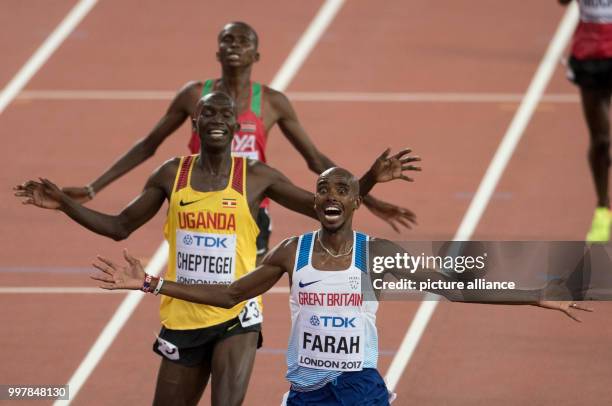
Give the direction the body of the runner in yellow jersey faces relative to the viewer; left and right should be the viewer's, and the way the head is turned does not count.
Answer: facing the viewer

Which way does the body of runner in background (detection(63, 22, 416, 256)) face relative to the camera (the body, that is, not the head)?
toward the camera

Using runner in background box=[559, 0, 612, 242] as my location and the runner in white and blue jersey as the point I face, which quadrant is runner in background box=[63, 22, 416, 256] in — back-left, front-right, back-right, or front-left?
front-right

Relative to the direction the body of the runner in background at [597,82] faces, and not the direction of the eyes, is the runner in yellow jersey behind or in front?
in front

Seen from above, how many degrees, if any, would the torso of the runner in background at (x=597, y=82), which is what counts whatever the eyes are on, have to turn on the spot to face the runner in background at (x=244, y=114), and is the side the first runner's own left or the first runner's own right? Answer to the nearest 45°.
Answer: approximately 45° to the first runner's own right

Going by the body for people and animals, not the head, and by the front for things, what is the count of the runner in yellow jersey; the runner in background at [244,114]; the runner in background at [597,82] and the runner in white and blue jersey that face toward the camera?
4

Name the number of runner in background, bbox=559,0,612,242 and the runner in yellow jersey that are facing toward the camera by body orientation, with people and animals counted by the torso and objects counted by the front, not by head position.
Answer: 2

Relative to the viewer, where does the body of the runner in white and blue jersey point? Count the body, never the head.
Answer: toward the camera
